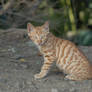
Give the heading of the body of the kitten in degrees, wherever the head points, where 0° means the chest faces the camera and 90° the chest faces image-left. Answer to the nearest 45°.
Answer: approximately 90°
